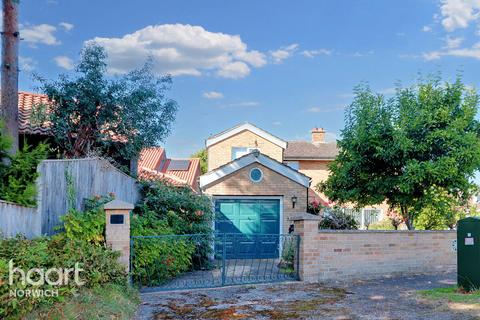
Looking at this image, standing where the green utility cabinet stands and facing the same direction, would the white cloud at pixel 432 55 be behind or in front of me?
behind

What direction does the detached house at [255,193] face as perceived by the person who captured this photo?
facing the viewer

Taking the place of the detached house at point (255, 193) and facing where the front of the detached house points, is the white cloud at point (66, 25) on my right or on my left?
on my right

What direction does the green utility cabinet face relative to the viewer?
toward the camera

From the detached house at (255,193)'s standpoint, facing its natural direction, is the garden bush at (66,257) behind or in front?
in front

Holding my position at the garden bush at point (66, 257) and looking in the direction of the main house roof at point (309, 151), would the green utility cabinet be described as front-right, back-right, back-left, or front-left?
front-right

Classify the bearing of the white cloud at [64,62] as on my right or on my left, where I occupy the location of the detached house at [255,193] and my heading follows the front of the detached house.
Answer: on my right

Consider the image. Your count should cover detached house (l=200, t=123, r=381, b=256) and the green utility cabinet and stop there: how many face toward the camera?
2

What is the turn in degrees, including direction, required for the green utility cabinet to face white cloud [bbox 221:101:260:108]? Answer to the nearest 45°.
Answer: approximately 135° to its right
